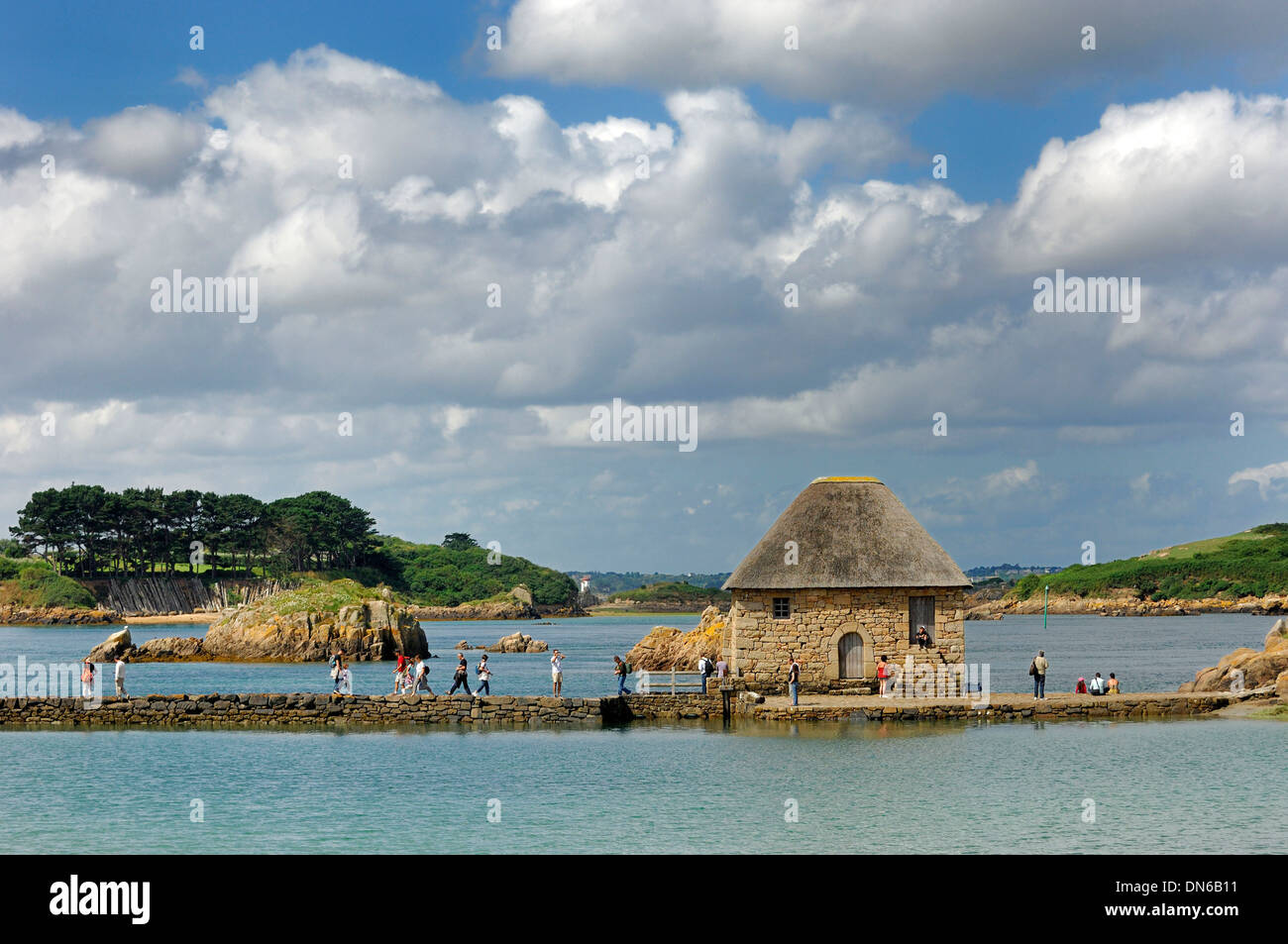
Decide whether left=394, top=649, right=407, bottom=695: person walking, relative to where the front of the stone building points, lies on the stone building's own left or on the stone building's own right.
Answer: on the stone building's own right

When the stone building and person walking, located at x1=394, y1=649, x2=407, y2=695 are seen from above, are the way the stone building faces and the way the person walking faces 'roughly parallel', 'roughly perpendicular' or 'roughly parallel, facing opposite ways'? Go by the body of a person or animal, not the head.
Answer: roughly perpendicular

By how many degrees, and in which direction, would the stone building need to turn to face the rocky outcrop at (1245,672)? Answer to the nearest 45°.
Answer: approximately 135° to its left

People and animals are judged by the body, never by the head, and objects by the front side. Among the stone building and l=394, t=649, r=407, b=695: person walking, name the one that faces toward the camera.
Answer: the stone building

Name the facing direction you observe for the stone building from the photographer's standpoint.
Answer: facing the viewer

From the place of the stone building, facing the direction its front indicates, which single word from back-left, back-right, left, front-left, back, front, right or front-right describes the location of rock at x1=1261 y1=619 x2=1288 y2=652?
back-left

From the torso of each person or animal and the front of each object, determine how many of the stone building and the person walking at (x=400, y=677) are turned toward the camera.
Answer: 1
